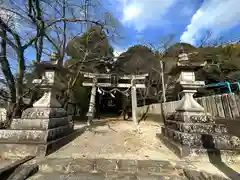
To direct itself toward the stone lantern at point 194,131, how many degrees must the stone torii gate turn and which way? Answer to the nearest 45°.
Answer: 0° — it already faces it

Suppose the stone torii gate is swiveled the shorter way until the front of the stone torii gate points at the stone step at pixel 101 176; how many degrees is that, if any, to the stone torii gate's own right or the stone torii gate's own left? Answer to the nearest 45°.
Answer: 0° — it already faces it

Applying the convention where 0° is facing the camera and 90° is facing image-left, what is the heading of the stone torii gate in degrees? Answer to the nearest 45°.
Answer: approximately 0°

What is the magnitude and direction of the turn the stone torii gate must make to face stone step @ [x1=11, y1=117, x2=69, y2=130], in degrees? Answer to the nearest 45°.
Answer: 0° — it already faces it

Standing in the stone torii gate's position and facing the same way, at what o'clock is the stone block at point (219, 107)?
The stone block is roughly at 11 o'clock from the stone torii gate.
